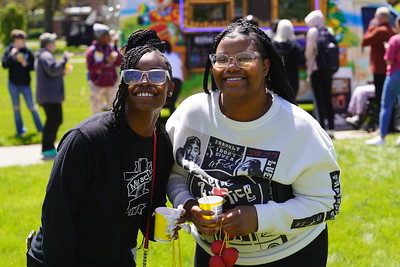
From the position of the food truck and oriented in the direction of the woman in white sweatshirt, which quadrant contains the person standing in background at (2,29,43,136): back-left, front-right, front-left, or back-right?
front-right

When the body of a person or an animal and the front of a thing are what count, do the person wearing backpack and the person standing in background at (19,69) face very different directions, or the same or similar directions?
very different directions

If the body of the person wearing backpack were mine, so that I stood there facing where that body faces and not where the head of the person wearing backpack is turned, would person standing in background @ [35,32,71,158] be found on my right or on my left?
on my left

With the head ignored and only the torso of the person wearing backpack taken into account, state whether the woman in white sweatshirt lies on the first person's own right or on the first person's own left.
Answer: on the first person's own left

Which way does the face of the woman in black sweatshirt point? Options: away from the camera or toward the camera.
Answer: toward the camera

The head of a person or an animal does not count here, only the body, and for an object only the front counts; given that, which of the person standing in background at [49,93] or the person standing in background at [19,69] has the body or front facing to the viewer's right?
the person standing in background at [49,93]

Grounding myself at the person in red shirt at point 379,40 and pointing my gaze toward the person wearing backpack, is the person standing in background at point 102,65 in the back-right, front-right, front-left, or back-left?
front-right

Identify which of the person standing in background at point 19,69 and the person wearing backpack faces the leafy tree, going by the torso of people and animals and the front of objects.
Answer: the person wearing backpack

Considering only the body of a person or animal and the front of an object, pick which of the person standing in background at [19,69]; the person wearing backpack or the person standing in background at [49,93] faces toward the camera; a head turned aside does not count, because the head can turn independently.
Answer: the person standing in background at [19,69]

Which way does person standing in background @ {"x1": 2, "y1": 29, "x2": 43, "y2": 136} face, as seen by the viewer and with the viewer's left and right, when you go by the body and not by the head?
facing the viewer

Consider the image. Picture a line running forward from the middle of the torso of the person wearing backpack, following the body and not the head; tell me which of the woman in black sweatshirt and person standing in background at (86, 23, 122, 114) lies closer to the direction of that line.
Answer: the person standing in background

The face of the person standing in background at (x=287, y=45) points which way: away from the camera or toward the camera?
away from the camera

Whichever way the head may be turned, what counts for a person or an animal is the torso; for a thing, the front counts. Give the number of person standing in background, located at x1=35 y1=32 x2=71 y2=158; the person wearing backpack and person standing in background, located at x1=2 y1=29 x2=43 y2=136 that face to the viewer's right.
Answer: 1

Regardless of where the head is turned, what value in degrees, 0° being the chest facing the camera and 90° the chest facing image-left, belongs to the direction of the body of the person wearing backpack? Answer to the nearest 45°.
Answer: approximately 135°
